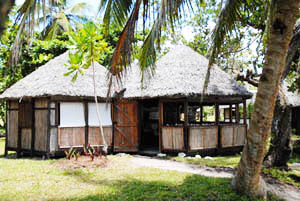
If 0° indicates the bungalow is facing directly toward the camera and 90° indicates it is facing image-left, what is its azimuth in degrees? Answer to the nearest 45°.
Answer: approximately 0°

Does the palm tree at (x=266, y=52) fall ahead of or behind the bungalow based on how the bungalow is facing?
ahead
